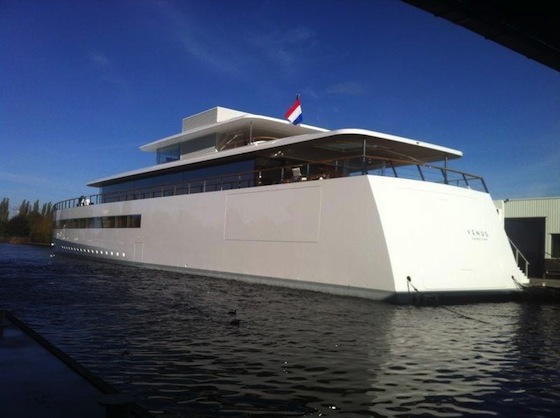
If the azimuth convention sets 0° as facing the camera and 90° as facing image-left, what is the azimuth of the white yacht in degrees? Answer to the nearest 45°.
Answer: approximately 135°

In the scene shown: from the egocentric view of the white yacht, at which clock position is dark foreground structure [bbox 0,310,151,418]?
The dark foreground structure is roughly at 8 o'clock from the white yacht.

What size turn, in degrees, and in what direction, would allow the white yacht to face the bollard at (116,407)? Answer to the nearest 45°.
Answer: approximately 135° to its left
